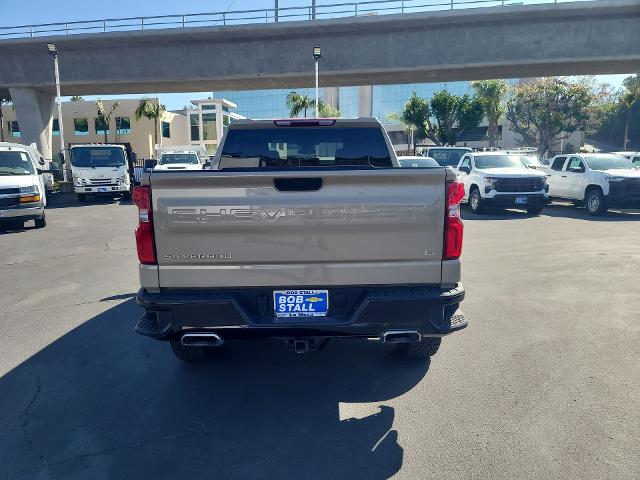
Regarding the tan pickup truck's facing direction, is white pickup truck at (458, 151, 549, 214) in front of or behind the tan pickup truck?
in front

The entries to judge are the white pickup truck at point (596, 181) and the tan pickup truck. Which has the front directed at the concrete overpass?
the tan pickup truck

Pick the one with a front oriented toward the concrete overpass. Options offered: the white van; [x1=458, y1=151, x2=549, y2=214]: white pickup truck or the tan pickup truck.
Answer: the tan pickup truck

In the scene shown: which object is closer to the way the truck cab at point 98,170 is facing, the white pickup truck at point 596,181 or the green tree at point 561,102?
the white pickup truck

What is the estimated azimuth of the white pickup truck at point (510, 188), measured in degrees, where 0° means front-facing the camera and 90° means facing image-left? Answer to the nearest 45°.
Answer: approximately 315°

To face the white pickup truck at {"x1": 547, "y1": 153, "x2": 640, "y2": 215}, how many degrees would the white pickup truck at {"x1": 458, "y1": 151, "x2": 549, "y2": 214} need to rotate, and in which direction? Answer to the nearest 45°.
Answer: approximately 90° to its left

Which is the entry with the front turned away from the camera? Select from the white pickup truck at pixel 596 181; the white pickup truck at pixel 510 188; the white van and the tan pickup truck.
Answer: the tan pickup truck

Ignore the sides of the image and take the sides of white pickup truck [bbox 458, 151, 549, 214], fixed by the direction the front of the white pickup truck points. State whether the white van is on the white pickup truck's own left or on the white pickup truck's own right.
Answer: on the white pickup truck's own right

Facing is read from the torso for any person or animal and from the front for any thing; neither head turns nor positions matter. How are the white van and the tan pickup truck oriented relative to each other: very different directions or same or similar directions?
very different directions

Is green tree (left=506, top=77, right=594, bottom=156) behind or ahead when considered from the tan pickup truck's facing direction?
ahead

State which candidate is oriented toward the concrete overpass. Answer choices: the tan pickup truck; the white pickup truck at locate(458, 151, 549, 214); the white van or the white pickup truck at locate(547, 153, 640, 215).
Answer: the tan pickup truck

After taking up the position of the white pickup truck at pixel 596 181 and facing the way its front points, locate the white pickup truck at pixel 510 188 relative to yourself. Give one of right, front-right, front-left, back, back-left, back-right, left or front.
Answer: right

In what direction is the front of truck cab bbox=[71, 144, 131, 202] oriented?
toward the camera

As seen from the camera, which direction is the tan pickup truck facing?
away from the camera

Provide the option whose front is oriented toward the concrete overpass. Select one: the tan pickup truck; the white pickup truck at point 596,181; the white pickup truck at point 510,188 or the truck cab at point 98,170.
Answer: the tan pickup truck

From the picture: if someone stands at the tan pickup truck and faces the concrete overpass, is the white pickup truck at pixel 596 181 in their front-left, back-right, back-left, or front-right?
front-right

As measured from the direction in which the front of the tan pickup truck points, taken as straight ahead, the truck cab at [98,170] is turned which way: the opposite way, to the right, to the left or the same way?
the opposite way
